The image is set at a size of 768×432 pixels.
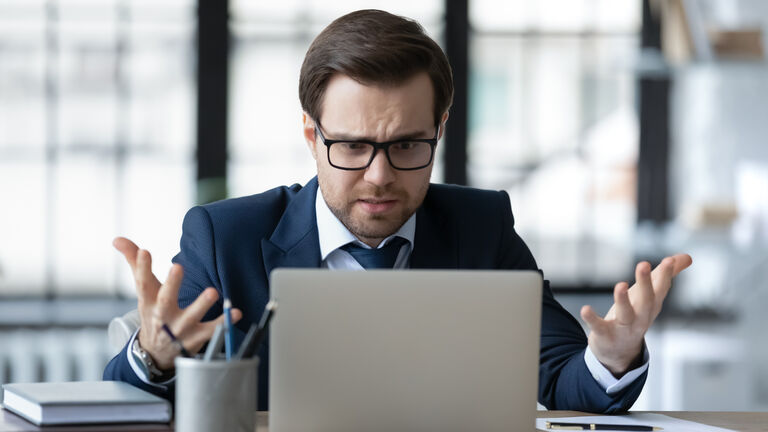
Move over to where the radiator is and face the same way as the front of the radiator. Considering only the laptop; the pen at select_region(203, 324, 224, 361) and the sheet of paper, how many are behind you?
0

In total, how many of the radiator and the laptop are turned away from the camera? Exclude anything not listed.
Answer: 1

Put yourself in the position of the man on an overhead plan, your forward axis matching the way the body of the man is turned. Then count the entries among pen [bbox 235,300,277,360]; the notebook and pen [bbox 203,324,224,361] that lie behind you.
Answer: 0

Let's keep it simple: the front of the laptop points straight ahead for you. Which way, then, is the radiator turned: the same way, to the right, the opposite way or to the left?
the opposite way

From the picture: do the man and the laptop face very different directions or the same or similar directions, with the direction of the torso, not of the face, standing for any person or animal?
very different directions

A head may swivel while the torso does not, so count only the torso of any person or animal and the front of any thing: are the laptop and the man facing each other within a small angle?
yes

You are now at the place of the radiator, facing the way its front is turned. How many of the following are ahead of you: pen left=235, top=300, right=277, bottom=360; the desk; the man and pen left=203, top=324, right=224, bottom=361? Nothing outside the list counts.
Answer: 4

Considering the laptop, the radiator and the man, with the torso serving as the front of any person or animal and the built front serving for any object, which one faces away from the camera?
the laptop

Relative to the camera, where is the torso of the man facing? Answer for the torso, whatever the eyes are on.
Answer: toward the camera

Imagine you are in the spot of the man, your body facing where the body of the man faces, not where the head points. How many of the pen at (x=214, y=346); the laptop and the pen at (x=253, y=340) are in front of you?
3

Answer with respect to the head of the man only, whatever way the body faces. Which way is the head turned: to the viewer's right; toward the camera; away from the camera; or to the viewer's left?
toward the camera

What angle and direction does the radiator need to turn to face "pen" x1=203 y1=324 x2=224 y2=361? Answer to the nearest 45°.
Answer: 0° — it already faces it

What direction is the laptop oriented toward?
away from the camera

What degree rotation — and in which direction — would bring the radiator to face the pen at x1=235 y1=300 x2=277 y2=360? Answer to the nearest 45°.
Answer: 0° — it already faces it

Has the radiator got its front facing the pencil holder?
yes
